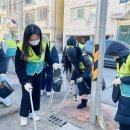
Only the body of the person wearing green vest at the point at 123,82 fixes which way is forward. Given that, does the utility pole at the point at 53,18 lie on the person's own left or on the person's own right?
on the person's own right

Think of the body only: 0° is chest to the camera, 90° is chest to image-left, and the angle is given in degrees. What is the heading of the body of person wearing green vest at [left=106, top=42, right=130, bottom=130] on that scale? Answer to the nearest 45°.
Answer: approximately 90°

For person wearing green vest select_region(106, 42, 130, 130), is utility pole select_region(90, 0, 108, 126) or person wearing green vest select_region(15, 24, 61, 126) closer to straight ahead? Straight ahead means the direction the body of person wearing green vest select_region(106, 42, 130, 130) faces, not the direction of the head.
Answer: the person wearing green vest

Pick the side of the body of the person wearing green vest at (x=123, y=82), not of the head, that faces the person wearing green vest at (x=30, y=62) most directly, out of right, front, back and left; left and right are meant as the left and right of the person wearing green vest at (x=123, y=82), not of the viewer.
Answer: front

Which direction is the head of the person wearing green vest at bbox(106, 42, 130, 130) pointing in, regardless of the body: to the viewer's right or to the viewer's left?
to the viewer's left

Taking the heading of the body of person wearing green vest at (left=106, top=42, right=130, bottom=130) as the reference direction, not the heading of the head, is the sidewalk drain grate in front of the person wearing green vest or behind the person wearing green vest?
in front

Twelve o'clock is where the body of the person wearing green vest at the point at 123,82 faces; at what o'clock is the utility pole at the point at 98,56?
The utility pole is roughly at 2 o'clock from the person wearing green vest.

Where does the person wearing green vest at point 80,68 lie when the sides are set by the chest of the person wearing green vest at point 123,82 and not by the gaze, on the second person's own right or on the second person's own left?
on the second person's own right

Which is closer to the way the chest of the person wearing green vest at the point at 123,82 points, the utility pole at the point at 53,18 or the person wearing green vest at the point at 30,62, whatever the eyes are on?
the person wearing green vest
